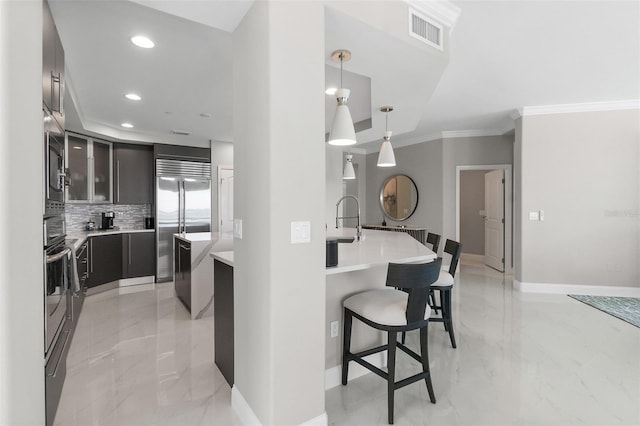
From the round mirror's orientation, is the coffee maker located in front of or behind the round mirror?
in front

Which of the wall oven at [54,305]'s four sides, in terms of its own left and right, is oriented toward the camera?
right

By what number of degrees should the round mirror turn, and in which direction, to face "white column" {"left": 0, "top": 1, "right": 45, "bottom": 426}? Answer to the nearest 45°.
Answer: approximately 45° to its left

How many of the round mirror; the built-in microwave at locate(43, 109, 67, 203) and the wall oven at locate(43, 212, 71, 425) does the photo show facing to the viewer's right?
2

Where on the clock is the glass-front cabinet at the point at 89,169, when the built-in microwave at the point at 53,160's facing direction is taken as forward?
The glass-front cabinet is roughly at 9 o'clock from the built-in microwave.

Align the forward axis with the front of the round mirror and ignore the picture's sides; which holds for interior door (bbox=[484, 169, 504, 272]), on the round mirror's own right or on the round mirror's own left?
on the round mirror's own left

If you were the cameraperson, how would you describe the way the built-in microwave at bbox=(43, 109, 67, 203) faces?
facing to the right of the viewer

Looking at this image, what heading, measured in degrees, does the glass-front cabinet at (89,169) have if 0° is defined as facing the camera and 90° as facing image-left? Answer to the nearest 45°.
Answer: approximately 315°

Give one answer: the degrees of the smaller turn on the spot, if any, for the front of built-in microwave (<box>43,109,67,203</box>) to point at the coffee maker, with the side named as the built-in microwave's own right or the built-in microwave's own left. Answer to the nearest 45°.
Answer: approximately 90° to the built-in microwave's own left

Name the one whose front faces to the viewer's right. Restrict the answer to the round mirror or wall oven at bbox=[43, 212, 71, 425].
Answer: the wall oven
